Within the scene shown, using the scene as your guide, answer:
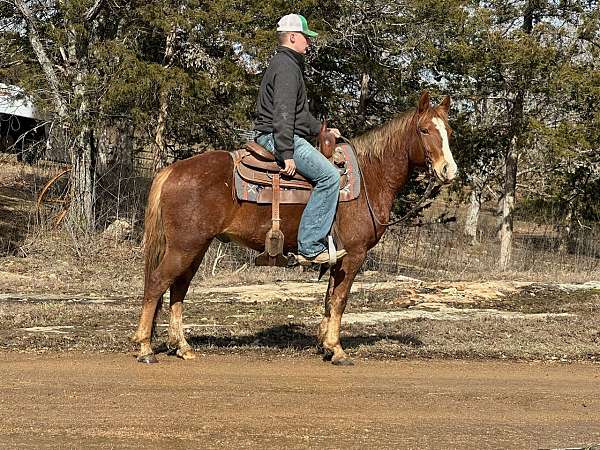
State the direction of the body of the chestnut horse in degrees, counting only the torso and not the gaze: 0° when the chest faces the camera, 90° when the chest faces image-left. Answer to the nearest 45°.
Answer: approximately 270°

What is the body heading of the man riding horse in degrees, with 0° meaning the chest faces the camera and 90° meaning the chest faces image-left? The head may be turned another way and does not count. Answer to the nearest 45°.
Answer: approximately 270°
